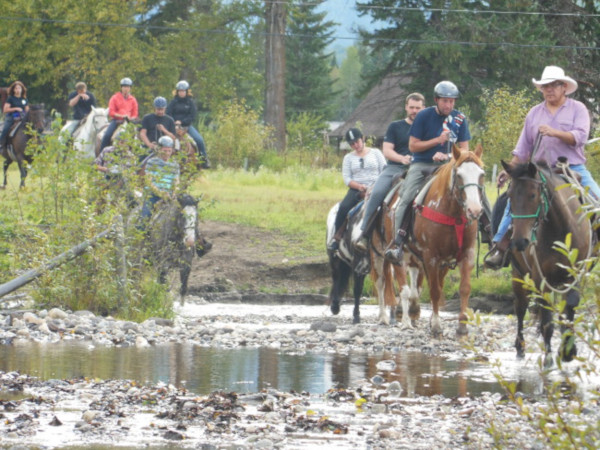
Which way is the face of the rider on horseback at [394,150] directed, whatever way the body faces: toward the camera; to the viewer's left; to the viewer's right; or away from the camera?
toward the camera

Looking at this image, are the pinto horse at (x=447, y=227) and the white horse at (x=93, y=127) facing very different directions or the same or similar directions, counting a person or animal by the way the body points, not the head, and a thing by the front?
same or similar directions

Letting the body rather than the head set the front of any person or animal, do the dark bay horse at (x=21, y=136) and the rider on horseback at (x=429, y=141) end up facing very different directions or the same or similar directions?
same or similar directions

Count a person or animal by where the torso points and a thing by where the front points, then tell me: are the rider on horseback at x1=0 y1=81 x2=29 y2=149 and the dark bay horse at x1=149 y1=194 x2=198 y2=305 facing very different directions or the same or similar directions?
same or similar directions

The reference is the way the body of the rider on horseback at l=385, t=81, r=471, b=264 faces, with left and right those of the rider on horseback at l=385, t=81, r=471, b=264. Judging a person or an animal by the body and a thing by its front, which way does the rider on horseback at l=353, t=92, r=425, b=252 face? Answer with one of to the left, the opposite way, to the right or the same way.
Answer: the same way

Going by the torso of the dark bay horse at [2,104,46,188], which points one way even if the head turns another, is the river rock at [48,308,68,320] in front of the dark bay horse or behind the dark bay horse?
in front

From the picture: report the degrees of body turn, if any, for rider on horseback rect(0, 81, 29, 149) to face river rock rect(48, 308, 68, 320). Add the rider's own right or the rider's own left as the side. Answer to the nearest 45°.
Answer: approximately 45° to the rider's own right

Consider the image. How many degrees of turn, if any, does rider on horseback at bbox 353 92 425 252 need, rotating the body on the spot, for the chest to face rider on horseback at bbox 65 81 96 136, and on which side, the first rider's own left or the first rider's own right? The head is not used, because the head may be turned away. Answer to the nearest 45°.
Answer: approximately 180°

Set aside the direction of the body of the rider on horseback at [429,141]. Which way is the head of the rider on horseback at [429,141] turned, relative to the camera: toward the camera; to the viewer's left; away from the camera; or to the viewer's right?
toward the camera

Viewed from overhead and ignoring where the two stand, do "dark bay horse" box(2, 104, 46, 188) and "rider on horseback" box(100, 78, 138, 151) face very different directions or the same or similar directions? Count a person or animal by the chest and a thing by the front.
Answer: same or similar directions

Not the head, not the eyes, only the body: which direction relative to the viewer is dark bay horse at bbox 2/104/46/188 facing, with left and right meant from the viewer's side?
facing the viewer and to the right of the viewer

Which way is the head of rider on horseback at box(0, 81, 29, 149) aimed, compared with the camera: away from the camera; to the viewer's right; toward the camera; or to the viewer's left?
toward the camera

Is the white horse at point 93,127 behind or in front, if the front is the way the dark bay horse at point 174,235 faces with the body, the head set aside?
behind

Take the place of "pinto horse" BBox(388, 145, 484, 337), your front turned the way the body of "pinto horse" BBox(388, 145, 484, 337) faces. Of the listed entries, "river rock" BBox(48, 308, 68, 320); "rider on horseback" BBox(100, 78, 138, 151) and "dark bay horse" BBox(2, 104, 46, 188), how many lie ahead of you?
0

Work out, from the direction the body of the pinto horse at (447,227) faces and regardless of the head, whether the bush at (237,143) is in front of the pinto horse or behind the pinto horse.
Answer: behind
